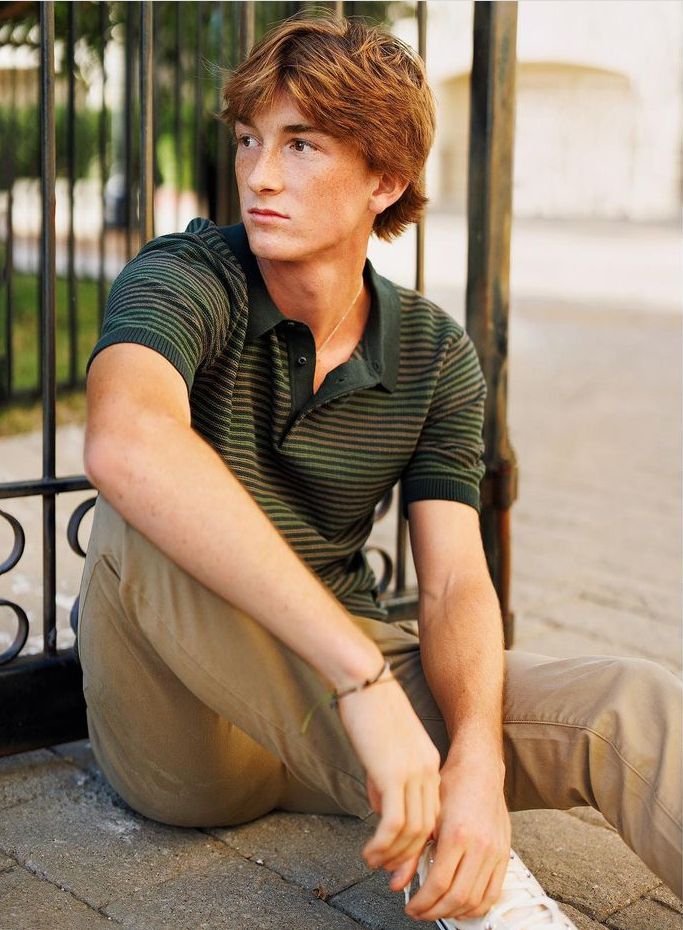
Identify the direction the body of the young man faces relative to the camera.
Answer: toward the camera

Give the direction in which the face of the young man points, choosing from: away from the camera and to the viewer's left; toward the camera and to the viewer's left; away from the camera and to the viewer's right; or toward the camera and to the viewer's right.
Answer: toward the camera and to the viewer's left

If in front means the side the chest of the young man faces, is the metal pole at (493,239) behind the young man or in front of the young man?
behind

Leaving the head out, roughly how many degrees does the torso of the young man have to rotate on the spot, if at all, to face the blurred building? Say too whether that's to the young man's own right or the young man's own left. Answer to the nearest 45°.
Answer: approximately 180°
